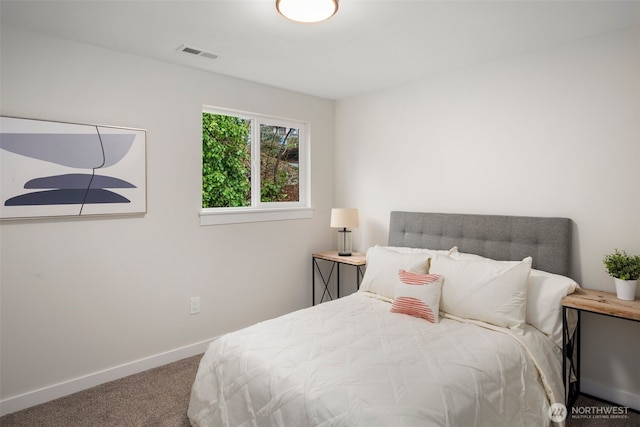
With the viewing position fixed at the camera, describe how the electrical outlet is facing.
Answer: facing the viewer and to the right of the viewer

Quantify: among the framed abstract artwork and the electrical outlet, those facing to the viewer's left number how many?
0

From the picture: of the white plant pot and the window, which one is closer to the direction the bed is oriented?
the window

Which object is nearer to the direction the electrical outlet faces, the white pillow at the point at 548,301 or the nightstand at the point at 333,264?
the white pillow

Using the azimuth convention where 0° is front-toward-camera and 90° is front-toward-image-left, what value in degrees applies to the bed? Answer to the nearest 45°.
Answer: approximately 45°

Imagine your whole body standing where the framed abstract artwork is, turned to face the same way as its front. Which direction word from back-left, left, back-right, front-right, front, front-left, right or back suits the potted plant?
front

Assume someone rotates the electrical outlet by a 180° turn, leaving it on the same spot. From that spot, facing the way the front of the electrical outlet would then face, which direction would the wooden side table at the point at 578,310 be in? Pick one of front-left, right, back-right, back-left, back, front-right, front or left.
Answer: back

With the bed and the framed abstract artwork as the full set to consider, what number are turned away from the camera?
0

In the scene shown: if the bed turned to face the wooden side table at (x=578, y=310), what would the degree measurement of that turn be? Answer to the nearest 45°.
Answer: approximately 135° to its left

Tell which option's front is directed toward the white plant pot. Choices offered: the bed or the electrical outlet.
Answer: the electrical outlet

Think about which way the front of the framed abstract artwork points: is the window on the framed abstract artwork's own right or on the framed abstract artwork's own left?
on the framed abstract artwork's own left

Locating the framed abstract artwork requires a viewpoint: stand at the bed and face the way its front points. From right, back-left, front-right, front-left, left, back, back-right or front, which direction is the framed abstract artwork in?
front-right
